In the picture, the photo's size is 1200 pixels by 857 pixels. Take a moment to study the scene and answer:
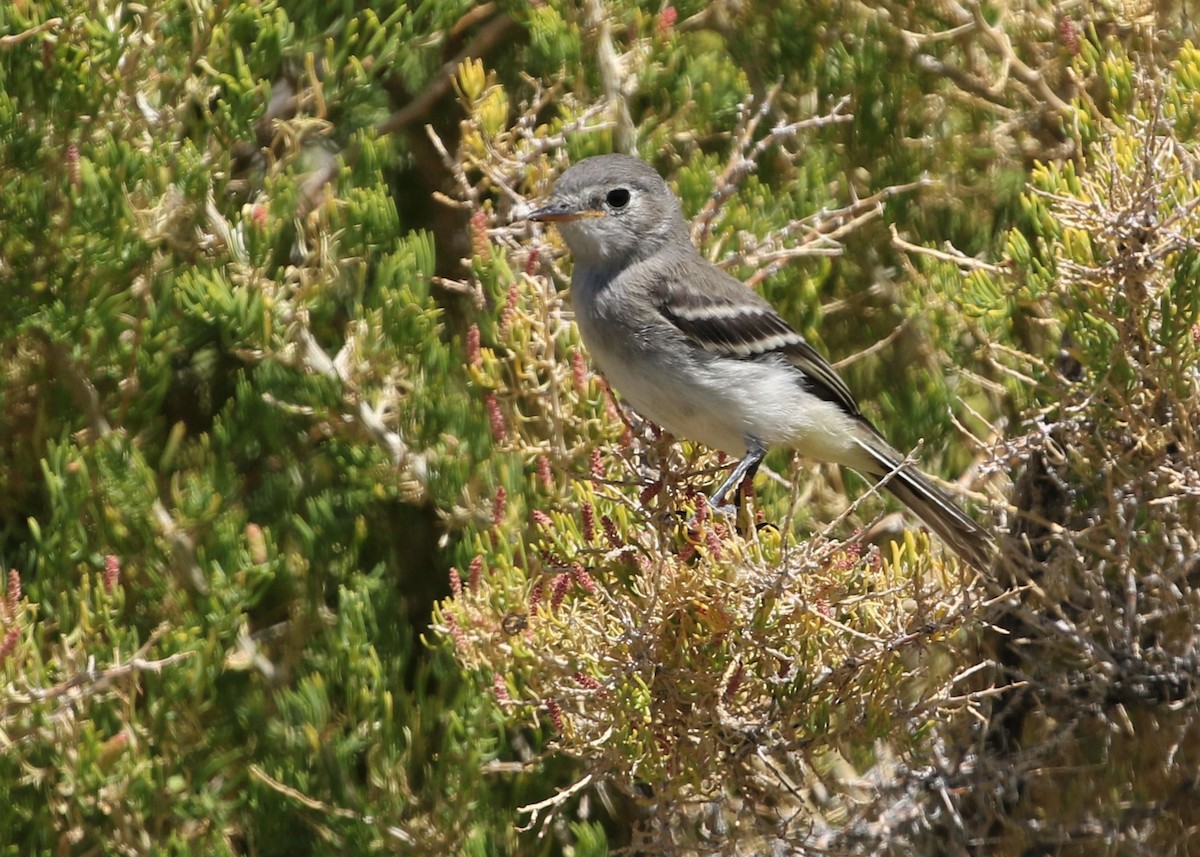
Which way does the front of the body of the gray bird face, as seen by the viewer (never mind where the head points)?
to the viewer's left
